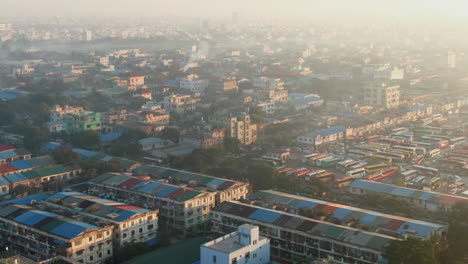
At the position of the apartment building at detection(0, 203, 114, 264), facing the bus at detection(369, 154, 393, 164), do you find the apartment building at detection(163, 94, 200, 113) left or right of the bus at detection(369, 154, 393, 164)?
left
